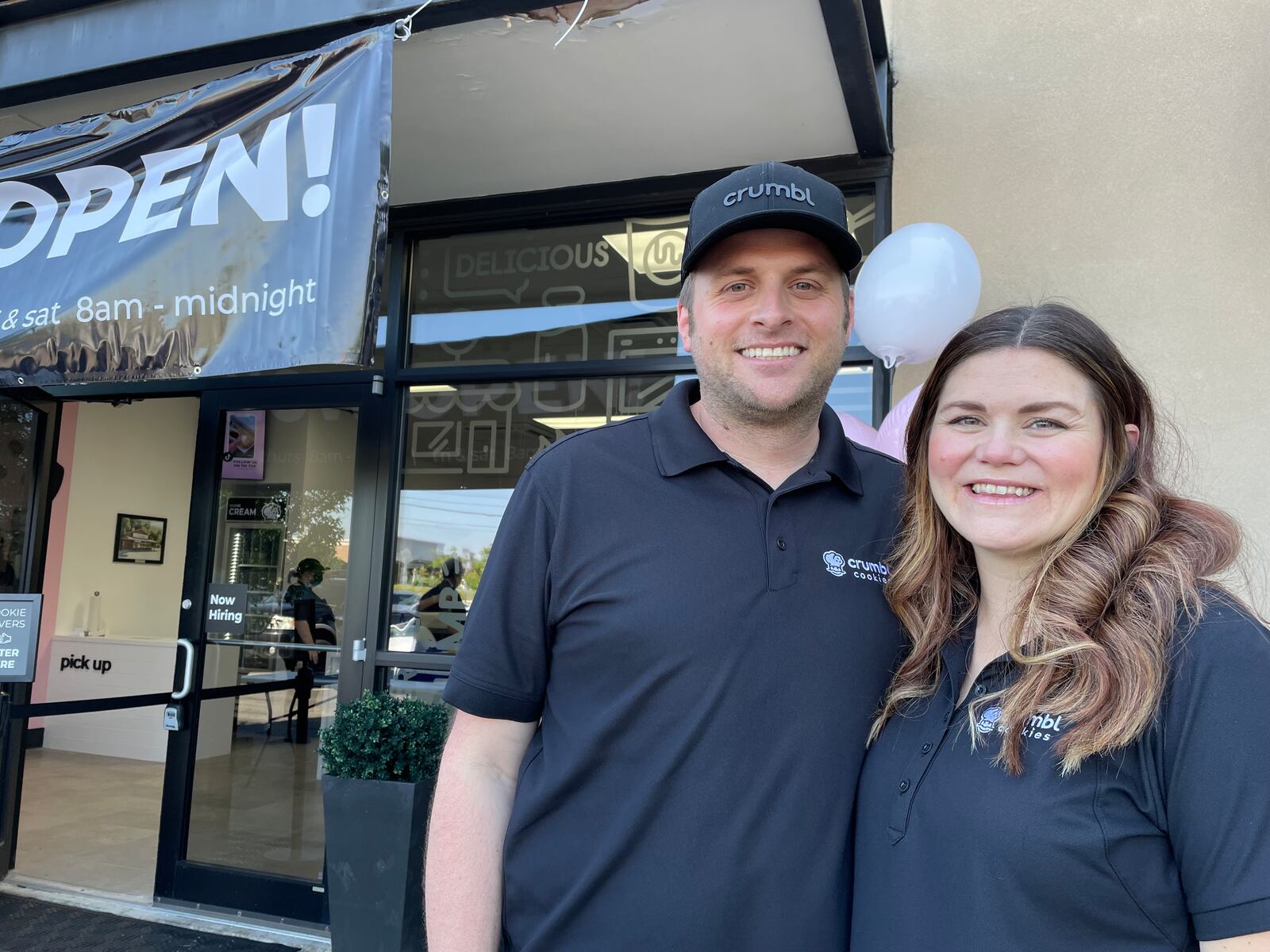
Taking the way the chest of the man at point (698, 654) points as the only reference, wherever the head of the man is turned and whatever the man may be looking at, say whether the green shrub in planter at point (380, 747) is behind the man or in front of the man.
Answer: behind

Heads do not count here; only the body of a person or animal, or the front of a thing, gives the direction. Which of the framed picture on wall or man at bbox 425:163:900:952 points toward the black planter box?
the framed picture on wall

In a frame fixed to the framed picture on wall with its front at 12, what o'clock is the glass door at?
The glass door is roughly at 12 o'clock from the framed picture on wall.

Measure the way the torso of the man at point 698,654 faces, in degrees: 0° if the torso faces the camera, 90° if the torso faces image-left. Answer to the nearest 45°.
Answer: approximately 0°

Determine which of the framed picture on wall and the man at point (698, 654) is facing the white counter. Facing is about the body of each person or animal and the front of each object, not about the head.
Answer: the framed picture on wall

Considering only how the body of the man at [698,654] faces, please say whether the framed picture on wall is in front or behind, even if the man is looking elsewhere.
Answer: behind

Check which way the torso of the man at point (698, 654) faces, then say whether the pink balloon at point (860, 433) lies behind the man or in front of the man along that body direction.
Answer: behind

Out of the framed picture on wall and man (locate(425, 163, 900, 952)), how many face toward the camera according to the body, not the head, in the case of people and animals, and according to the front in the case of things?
2

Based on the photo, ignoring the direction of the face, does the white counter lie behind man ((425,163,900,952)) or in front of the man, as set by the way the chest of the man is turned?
behind

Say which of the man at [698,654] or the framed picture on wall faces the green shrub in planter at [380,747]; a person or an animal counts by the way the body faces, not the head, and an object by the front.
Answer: the framed picture on wall

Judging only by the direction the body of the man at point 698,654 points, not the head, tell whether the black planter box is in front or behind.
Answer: behind
